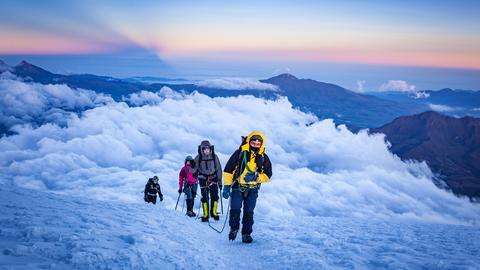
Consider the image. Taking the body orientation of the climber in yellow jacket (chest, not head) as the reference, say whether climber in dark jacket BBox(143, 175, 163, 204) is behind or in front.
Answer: behind

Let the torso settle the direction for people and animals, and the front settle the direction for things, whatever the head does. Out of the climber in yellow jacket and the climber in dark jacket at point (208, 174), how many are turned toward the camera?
2

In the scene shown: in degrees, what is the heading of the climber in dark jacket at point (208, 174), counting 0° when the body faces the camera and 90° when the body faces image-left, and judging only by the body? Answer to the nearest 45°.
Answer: approximately 0°

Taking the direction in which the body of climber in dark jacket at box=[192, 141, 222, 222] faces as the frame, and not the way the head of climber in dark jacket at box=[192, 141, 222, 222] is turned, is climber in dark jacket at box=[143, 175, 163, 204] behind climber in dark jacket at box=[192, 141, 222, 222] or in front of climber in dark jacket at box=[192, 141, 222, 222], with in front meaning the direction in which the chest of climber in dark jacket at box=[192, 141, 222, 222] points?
behind

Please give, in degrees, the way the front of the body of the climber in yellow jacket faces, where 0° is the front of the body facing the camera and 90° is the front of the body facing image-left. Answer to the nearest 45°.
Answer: approximately 0°

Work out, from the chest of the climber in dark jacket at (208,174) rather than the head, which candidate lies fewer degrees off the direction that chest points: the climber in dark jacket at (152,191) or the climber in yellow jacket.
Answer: the climber in yellow jacket
